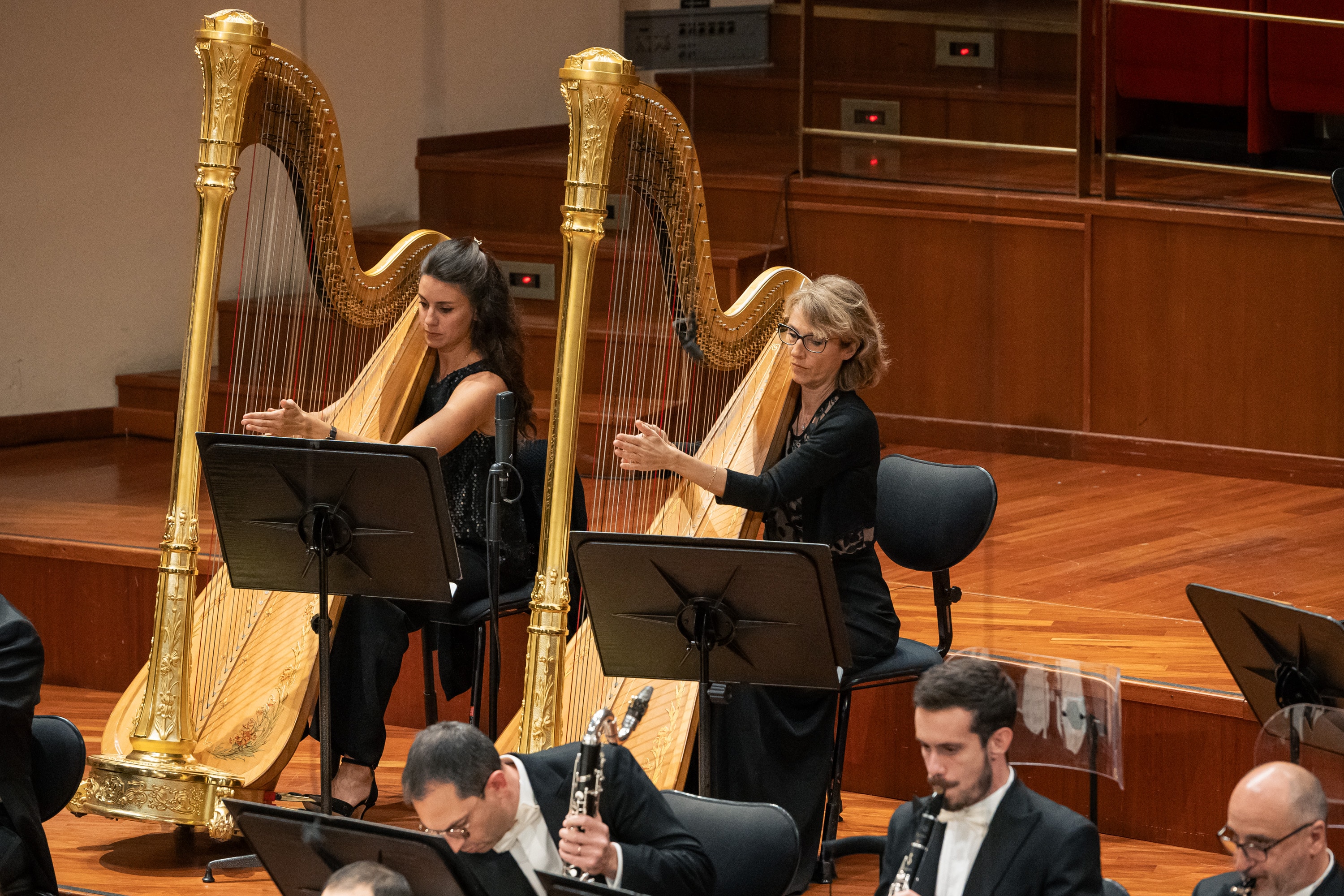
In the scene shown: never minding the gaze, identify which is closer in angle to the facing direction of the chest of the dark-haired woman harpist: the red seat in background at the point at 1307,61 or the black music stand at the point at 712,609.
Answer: the black music stand

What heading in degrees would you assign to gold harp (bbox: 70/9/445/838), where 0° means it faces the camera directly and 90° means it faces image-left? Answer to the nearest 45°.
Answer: approximately 45°

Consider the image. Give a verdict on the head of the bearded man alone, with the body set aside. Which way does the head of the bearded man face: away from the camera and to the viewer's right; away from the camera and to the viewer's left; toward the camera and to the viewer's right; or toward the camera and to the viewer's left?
toward the camera and to the viewer's left

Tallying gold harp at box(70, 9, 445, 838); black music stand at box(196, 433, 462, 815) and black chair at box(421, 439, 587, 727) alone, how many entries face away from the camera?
1

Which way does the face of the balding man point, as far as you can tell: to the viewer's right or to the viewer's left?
to the viewer's left

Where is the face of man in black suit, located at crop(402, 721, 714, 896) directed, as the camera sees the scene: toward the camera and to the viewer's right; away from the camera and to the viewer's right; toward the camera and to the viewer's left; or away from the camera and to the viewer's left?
toward the camera and to the viewer's left

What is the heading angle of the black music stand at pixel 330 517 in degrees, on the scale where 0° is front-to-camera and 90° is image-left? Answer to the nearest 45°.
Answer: approximately 180°

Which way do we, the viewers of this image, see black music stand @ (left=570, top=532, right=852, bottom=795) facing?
facing away from the viewer

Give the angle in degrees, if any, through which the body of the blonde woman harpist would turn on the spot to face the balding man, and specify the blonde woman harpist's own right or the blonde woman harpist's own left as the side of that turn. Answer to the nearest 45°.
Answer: approximately 90° to the blonde woman harpist's own left

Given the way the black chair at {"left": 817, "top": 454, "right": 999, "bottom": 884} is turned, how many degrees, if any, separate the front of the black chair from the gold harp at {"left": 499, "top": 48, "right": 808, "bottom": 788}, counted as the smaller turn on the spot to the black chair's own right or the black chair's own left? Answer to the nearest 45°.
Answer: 0° — it already faces it

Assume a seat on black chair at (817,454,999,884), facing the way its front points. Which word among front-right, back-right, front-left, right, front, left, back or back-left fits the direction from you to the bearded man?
front-left

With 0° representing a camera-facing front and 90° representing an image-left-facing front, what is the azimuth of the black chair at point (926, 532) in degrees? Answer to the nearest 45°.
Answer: approximately 45°

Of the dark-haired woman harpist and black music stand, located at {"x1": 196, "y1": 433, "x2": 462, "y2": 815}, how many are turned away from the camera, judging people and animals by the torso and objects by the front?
1

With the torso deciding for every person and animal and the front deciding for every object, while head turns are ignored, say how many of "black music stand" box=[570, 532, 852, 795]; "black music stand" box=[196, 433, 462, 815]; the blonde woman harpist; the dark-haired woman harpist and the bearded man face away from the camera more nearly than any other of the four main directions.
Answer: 2

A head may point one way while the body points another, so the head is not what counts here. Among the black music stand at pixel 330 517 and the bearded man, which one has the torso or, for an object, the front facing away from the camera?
the black music stand

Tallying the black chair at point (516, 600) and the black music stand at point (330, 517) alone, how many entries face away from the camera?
1
